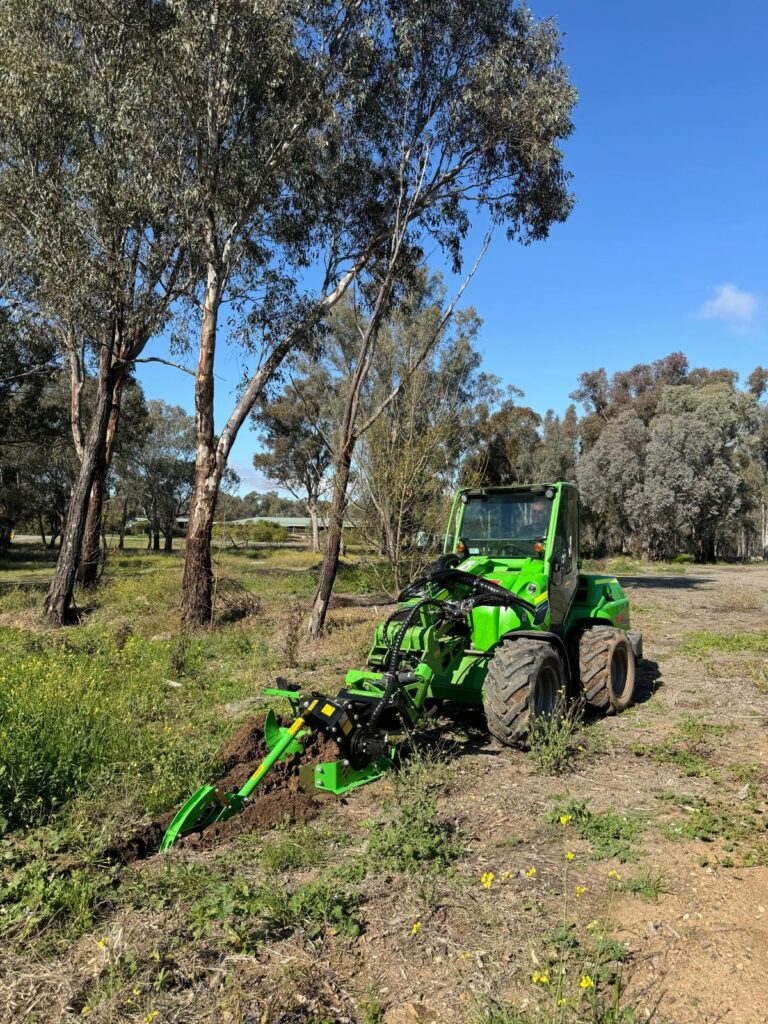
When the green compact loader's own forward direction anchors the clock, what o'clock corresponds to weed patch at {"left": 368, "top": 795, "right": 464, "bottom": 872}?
The weed patch is roughly at 11 o'clock from the green compact loader.

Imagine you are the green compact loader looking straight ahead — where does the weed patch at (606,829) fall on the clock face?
The weed patch is roughly at 10 o'clock from the green compact loader.

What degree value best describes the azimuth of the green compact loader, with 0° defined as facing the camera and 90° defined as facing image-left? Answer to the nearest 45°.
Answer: approximately 45°

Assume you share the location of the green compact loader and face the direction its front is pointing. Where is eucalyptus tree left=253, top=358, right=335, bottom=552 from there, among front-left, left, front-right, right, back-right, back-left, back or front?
back-right

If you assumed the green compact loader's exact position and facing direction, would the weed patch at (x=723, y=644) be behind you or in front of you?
behind

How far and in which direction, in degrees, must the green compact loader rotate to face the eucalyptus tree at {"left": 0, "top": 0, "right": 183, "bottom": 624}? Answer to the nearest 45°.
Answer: approximately 90° to its right

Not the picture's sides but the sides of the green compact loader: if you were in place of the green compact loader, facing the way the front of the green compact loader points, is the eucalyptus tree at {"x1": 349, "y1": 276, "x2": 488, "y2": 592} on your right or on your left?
on your right
